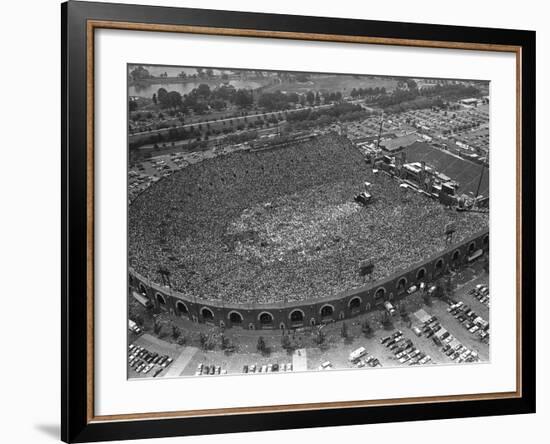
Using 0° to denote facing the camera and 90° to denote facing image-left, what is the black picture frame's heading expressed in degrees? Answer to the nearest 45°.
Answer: approximately 315°
